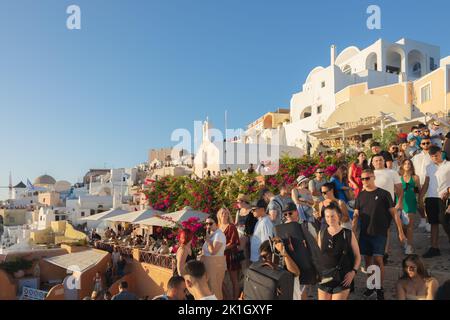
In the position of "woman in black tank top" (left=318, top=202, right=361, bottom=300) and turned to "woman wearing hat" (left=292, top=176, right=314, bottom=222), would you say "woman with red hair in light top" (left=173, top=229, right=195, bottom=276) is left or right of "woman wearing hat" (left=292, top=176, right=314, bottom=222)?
left

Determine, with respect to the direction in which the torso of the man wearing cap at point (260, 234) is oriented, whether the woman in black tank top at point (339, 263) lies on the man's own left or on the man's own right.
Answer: on the man's own left

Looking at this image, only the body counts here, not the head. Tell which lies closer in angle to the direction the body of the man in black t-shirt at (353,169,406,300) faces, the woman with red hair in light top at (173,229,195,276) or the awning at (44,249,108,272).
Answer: the woman with red hair in light top

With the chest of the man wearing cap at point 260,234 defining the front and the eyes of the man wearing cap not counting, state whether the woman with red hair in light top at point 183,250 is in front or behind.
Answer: in front

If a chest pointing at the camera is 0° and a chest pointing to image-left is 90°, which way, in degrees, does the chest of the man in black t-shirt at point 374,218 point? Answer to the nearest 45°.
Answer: approximately 45°
